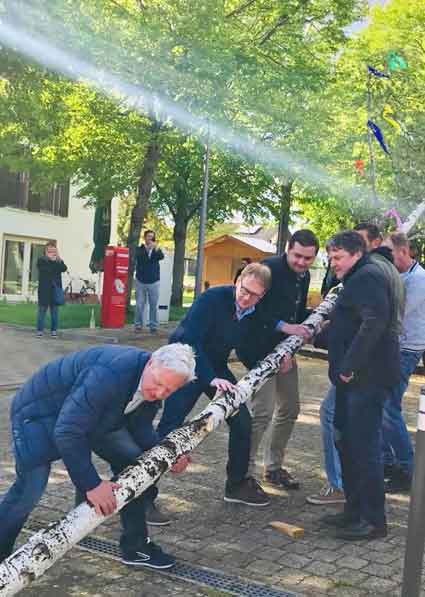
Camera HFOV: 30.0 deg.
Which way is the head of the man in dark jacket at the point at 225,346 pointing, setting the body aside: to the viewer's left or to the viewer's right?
to the viewer's left

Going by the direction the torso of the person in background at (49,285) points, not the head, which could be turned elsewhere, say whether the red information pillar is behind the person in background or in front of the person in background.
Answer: behind

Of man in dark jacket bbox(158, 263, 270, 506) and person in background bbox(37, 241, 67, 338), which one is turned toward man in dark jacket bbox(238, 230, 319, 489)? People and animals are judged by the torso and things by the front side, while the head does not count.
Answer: the person in background

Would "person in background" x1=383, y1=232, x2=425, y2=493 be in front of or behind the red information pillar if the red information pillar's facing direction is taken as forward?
in front

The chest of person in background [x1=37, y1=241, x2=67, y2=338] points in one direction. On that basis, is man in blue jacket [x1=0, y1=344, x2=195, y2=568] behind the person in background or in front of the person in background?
in front

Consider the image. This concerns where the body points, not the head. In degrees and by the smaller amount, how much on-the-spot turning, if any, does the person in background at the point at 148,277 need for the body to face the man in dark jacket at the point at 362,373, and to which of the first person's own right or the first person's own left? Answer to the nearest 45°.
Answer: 0° — they already face them

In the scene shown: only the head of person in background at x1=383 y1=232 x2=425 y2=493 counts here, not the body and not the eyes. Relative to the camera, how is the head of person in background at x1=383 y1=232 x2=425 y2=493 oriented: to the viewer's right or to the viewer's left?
to the viewer's left

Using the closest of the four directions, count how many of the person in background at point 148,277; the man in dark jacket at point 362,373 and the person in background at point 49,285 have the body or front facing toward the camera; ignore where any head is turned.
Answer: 2

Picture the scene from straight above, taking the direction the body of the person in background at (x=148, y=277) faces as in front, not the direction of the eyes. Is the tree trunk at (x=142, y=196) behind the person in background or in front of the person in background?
behind

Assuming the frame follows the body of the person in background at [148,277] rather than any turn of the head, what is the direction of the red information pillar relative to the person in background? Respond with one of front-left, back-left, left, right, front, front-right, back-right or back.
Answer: back-right

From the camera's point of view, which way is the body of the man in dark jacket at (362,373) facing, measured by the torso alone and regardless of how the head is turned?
to the viewer's left

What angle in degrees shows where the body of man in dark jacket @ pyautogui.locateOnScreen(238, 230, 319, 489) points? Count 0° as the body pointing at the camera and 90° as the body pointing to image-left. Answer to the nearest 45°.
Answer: approximately 315°

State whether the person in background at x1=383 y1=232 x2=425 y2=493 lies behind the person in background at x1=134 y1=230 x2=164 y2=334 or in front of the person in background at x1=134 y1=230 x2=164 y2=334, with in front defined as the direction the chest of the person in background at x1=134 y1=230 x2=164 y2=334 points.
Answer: in front
